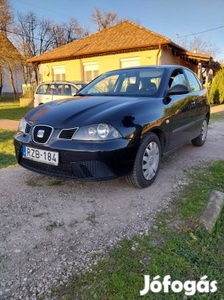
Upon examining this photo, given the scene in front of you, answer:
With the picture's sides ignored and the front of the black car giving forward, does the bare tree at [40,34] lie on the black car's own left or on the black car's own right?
on the black car's own right

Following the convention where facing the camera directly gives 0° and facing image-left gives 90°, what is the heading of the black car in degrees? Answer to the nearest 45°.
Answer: approximately 45°

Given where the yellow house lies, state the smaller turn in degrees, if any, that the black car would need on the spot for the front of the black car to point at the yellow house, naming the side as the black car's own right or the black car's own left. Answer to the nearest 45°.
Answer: approximately 135° to the black car's own right

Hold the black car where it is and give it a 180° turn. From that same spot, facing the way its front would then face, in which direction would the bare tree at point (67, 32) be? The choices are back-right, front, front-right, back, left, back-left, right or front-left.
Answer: front-left

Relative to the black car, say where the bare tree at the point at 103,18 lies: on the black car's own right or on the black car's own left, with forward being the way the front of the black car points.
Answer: on the black car's own right

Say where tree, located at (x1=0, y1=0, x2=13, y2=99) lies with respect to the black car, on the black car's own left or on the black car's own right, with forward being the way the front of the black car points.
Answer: on the black car's own right
